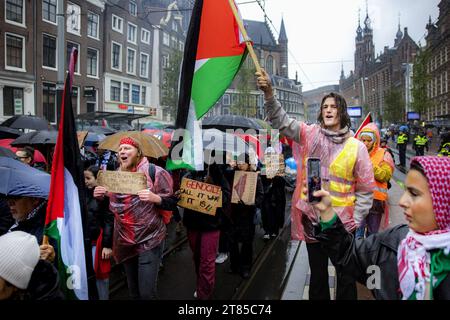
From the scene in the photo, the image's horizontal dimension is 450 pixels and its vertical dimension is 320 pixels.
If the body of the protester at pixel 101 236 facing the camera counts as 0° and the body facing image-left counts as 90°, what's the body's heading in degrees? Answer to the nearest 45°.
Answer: approximately 45°

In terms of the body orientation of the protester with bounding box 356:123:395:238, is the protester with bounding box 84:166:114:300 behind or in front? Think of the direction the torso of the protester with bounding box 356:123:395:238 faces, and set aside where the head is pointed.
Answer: in front

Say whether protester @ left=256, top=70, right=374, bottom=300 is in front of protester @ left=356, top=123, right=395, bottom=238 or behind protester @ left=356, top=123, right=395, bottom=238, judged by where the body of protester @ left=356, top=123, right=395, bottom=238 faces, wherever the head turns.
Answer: in front

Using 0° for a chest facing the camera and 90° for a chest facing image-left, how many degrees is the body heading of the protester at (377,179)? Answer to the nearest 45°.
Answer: approximately 45°

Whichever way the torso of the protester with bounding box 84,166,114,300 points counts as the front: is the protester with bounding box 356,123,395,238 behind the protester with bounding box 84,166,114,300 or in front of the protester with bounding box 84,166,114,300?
behind

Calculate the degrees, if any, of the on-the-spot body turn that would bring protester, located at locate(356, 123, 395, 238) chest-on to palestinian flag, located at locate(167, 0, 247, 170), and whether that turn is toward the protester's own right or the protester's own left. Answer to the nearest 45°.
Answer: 0° — they already face it

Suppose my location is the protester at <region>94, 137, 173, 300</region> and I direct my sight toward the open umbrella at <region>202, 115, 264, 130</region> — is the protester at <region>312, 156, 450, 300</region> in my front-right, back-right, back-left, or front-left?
back-right
